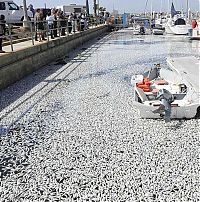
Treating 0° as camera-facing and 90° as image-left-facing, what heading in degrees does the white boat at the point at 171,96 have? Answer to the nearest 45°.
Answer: approximately 180°

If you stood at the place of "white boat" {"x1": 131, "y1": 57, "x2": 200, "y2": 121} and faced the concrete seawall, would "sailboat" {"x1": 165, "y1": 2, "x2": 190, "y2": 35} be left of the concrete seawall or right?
right

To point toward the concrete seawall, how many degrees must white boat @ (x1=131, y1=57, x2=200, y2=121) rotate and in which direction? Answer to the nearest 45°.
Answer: approximately 45° to its left

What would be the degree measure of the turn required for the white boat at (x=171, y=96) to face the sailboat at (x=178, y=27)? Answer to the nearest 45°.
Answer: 0° — it already faces it

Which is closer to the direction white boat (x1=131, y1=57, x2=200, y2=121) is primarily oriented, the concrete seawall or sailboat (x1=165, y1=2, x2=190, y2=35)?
the sailboat

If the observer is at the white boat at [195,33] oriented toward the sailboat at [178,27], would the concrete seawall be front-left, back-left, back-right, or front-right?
back-left

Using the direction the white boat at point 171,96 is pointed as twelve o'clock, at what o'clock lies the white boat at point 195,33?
the white boat at point 195,33 is roughly at 12 o'clock from the white boat at point 171,96.
